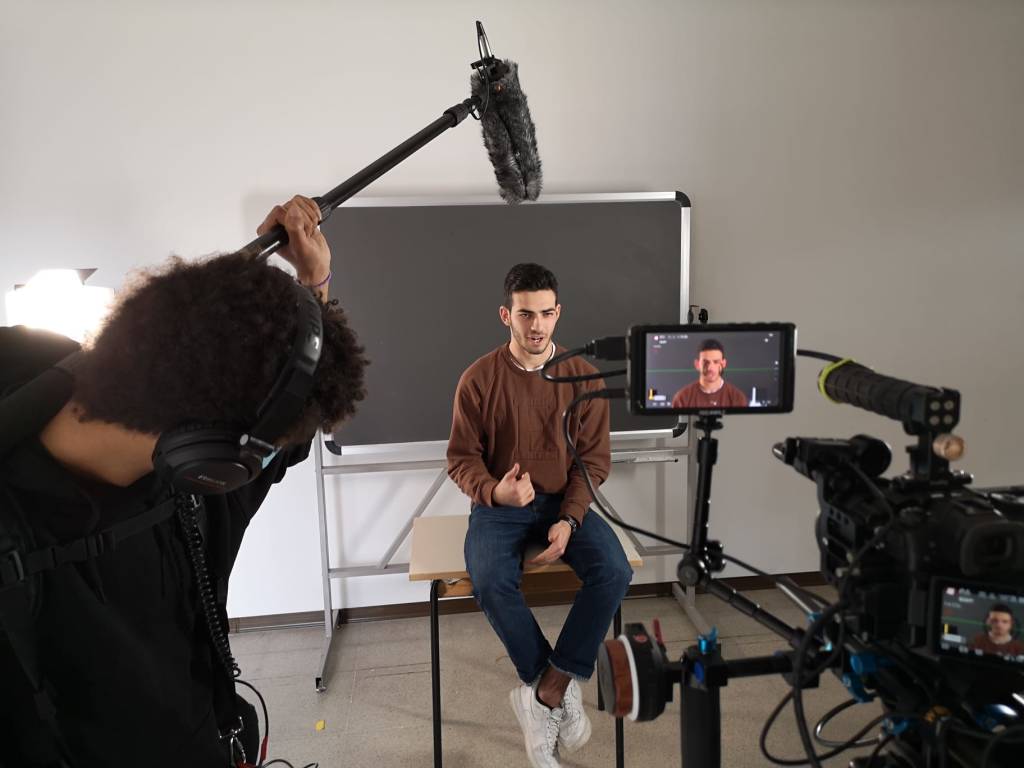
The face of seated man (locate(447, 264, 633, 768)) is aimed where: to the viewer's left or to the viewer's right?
to the viewer's right

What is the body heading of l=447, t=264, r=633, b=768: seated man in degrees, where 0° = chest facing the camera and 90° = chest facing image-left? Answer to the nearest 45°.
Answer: approximately 0°

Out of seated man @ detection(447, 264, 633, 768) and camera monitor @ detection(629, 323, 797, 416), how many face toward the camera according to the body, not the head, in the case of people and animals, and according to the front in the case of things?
2

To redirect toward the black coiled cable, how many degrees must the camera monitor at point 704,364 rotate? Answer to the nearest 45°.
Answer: approximately 90° to its right

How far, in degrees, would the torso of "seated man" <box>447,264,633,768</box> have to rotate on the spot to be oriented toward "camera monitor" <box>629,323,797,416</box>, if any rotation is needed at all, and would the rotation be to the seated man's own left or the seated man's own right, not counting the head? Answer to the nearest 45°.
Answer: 0° — they already face it

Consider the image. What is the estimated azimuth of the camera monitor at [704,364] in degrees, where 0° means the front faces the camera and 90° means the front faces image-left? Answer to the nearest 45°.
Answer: approximately 0°
